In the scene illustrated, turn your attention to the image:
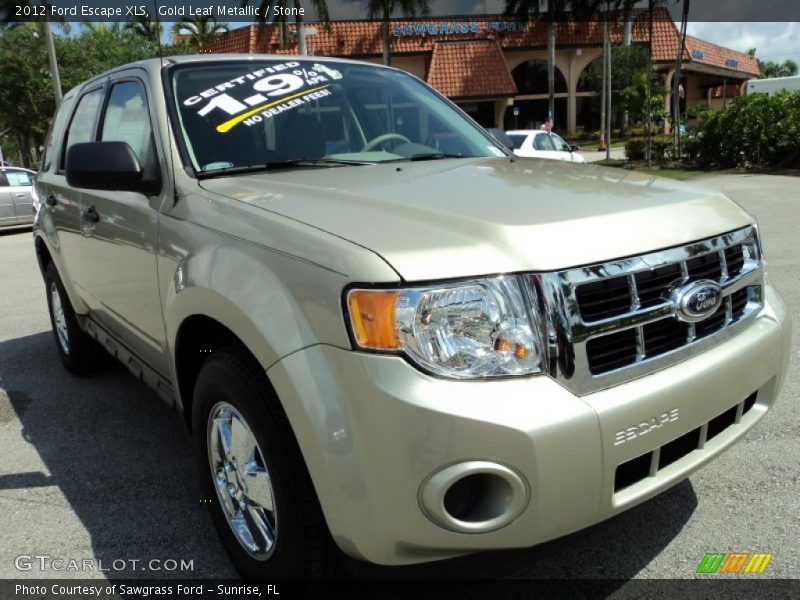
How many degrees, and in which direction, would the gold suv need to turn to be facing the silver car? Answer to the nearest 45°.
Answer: approximately 180°

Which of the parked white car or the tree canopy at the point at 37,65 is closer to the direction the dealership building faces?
the parked white car

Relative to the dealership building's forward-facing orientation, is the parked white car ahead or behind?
ahead

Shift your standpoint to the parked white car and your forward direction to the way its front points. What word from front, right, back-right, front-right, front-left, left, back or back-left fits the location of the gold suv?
right

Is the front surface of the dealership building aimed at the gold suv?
yes

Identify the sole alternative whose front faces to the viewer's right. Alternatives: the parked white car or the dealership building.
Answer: the parked white car

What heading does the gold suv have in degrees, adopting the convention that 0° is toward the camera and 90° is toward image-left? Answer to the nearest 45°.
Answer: approximately 315°

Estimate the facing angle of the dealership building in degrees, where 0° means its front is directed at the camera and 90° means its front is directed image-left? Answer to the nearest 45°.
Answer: approximately 0°

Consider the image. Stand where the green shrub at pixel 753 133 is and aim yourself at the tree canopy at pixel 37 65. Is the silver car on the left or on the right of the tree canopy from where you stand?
left

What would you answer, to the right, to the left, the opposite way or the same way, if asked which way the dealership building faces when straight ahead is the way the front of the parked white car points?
to the right
